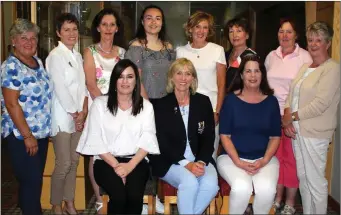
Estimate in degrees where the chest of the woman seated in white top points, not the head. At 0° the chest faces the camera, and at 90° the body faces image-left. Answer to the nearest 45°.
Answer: approximately 0°

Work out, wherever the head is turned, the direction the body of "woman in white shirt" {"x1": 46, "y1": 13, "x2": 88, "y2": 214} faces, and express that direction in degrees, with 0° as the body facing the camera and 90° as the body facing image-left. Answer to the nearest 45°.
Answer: approximately 315°

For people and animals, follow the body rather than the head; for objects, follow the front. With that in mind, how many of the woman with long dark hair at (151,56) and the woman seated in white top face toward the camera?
2

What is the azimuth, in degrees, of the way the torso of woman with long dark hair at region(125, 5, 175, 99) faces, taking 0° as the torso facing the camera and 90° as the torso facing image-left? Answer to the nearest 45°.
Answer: approximately 0°

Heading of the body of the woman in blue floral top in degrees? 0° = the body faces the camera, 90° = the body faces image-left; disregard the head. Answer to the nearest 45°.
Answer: approximately 315°

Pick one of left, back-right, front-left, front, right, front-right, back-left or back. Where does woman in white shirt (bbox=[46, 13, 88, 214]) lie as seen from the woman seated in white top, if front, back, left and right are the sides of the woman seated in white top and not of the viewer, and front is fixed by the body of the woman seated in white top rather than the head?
back-right

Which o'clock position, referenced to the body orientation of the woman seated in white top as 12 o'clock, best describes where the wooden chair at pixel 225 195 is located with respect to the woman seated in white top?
The wooden chair is roughly at 9 o'clock from the woman seated in white top.

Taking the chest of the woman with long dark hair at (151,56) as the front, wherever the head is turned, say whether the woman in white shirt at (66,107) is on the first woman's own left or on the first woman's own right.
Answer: on the first woman's own right
